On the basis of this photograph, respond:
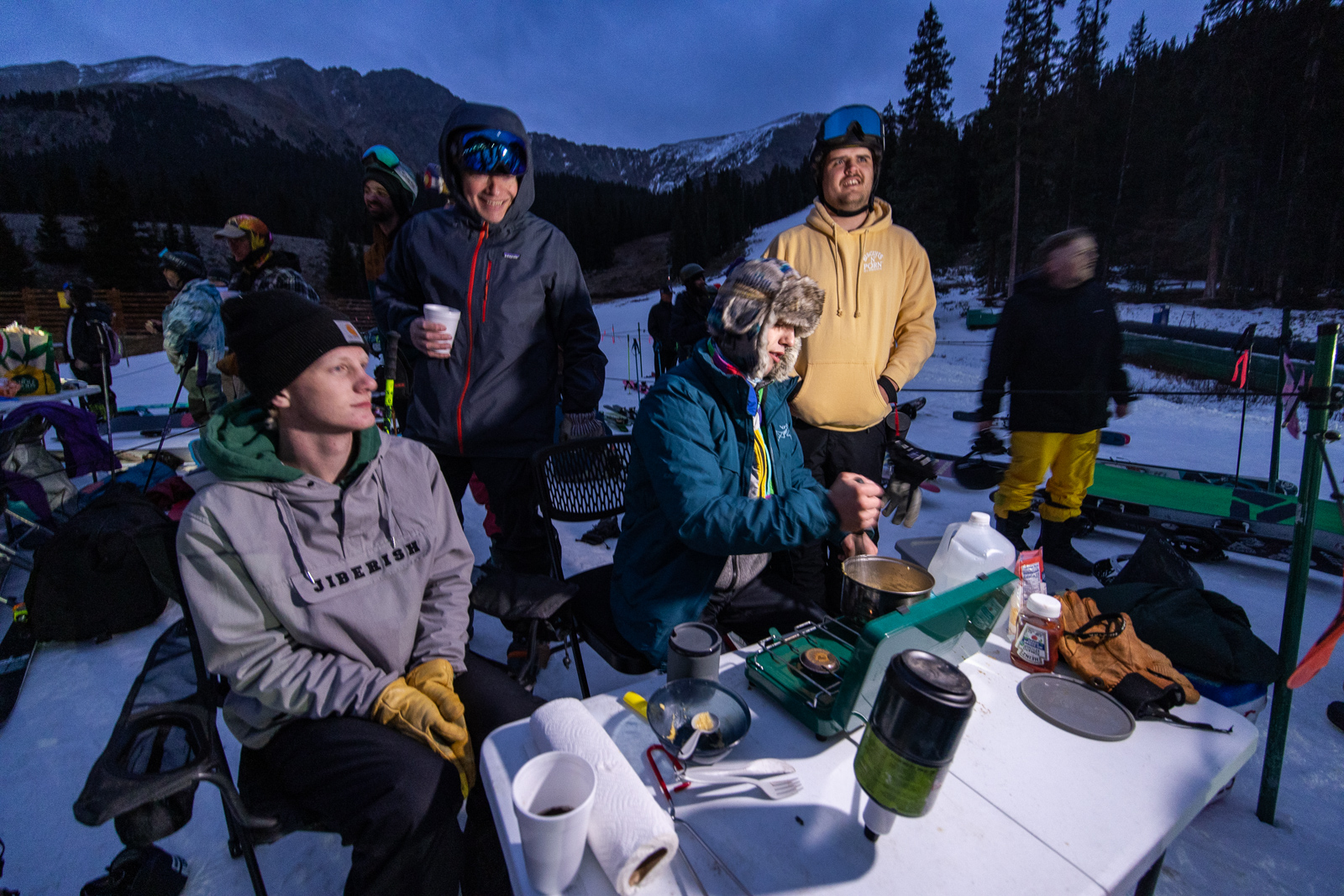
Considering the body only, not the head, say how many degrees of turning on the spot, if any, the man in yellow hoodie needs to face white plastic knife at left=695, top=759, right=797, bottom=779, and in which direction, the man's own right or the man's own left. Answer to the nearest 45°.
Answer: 0° — they already face it

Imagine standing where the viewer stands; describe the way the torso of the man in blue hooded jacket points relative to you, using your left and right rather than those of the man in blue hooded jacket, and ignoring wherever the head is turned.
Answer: facing the viewer

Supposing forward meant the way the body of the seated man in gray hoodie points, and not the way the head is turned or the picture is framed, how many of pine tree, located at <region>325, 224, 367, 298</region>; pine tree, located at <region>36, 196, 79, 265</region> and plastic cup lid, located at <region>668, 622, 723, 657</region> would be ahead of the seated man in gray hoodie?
1

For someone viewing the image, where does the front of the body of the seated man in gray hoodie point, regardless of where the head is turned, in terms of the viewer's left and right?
facing the viewer and to the right of the viewer

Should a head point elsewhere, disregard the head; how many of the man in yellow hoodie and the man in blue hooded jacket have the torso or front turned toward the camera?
2

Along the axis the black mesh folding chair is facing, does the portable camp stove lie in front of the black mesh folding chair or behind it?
in front

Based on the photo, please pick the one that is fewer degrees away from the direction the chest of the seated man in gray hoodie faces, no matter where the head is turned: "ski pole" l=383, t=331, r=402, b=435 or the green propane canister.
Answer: the green propane canister

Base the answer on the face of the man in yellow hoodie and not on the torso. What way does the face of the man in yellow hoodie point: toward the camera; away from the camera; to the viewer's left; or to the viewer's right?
toward the camera

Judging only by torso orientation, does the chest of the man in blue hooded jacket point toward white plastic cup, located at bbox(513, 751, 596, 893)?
yes
